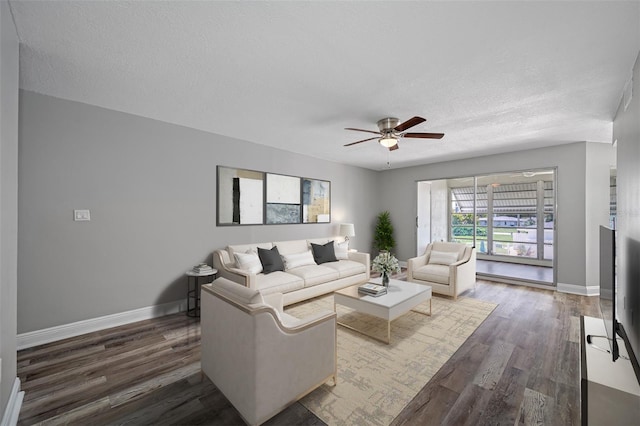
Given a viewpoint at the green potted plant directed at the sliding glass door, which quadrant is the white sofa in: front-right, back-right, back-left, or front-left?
back-right

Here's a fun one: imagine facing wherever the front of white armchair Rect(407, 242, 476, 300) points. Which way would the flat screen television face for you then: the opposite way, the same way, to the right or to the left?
to the right

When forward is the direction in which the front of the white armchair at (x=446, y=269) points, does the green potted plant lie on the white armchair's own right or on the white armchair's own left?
on the white armchair's own right

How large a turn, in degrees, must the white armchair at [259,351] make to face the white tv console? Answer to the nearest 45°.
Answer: approximately 45° to its right

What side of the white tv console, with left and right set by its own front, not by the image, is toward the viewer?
left

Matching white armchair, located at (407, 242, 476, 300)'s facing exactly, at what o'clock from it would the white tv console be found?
The white tv console is roughly at 10 o'clock from the white armchair.

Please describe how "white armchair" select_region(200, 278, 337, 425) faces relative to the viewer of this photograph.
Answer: facing away from the viewer and to the right of the viewer

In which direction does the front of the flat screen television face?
to the viewer's left

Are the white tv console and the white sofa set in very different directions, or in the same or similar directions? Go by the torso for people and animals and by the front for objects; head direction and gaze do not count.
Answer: very different directions

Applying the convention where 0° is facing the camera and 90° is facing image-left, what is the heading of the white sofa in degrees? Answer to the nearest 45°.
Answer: approximately 315°
